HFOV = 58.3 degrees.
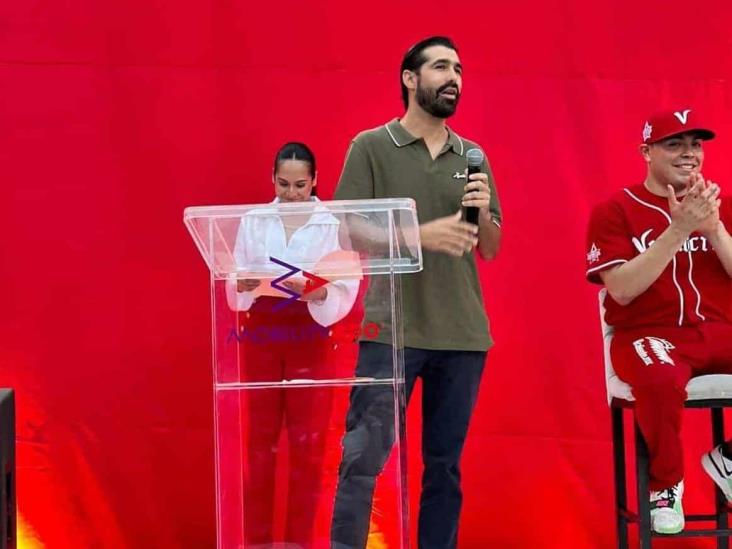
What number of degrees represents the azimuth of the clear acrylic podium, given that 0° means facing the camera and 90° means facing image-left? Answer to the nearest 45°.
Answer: approximately 0°

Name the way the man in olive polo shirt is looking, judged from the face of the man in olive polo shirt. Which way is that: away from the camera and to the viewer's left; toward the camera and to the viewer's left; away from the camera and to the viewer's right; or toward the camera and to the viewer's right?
toward the camera and to the viewer's right

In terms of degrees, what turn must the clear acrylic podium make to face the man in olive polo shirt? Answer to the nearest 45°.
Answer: approximately 135° to its left

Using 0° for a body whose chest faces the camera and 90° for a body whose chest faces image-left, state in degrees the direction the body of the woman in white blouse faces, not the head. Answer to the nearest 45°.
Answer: approximately 0°

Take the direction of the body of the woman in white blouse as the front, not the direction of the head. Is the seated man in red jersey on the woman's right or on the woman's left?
on the woman's left
